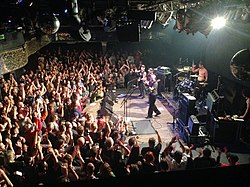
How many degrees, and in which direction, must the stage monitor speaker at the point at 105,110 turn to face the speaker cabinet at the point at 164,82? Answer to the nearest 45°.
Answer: approximately 45° to its left

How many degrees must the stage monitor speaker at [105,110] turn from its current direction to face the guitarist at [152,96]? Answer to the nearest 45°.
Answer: approximately 45° to its left

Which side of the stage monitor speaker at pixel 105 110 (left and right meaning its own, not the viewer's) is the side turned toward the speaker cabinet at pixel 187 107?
front

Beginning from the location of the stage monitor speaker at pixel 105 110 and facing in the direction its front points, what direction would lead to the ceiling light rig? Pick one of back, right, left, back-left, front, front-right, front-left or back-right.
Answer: front-right

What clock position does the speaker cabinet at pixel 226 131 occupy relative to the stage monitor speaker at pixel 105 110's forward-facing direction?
The speaker cabinet is roughly at 1 o'clock from the stage monitor speaker.

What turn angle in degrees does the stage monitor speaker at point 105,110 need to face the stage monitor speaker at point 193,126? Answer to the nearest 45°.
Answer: approximately 45° to its right

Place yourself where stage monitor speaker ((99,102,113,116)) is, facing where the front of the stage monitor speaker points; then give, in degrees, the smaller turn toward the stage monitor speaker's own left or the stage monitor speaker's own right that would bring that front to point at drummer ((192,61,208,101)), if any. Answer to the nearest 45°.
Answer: approximately 45° to the stage monitor speaker's own left

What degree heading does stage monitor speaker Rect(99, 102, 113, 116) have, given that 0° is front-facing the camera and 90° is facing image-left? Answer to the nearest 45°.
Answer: approximately 270°
